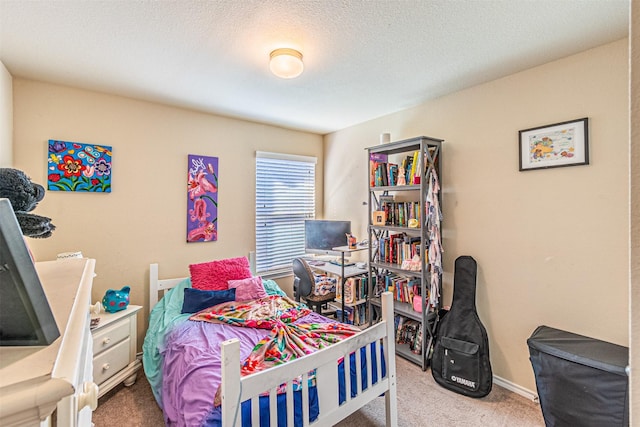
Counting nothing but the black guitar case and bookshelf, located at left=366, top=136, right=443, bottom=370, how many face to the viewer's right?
0

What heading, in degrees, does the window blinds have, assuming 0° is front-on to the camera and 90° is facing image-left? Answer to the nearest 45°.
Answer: approximately 315°

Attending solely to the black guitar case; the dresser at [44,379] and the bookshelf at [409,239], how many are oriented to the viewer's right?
1

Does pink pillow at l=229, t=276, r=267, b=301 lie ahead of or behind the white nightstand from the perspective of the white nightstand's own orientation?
ahead

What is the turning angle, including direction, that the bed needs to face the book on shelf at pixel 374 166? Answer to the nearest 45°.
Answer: approximately 90° to its left

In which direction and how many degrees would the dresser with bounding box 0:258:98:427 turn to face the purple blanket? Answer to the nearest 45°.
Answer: approximately 45° to its left

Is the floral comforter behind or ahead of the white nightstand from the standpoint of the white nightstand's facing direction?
ahead

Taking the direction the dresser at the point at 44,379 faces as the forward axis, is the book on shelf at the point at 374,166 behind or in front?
in front

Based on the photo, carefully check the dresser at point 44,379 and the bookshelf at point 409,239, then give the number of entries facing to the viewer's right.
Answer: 1

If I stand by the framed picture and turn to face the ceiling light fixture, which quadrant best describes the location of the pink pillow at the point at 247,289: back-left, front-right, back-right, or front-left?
front-right

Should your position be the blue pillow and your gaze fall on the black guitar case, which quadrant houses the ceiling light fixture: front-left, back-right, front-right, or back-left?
front-right
